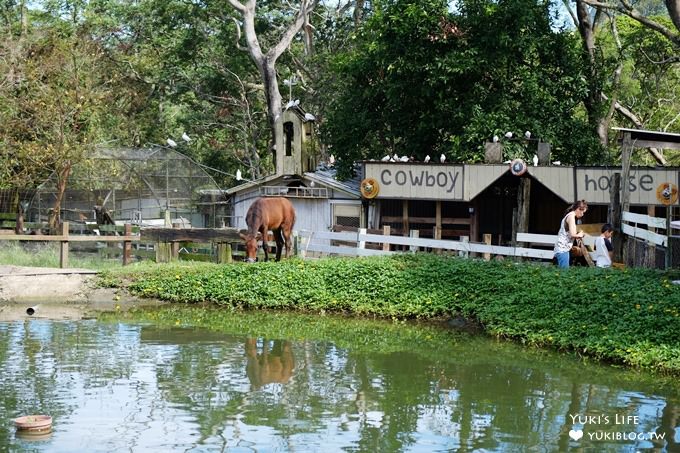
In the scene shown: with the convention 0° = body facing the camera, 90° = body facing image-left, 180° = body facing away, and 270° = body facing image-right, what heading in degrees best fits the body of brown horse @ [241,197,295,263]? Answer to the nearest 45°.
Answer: approximately 45°

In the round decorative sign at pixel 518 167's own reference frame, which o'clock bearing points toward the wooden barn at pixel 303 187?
The wooden barn is roughly at 4 o'clock from the round decorative sign.

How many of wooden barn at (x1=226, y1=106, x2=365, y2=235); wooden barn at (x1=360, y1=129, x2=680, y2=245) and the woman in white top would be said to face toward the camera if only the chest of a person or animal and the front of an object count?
2

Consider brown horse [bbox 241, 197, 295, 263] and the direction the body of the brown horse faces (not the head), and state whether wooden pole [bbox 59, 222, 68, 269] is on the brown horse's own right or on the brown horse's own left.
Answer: on the brown horse's own right

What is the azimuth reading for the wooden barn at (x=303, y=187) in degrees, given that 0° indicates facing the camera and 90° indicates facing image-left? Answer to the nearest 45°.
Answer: approximately 0°

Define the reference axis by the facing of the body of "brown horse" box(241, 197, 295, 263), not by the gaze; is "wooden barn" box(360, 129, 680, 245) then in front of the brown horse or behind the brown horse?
behind

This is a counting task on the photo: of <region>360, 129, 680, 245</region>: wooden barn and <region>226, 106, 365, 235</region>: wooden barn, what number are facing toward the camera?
2
